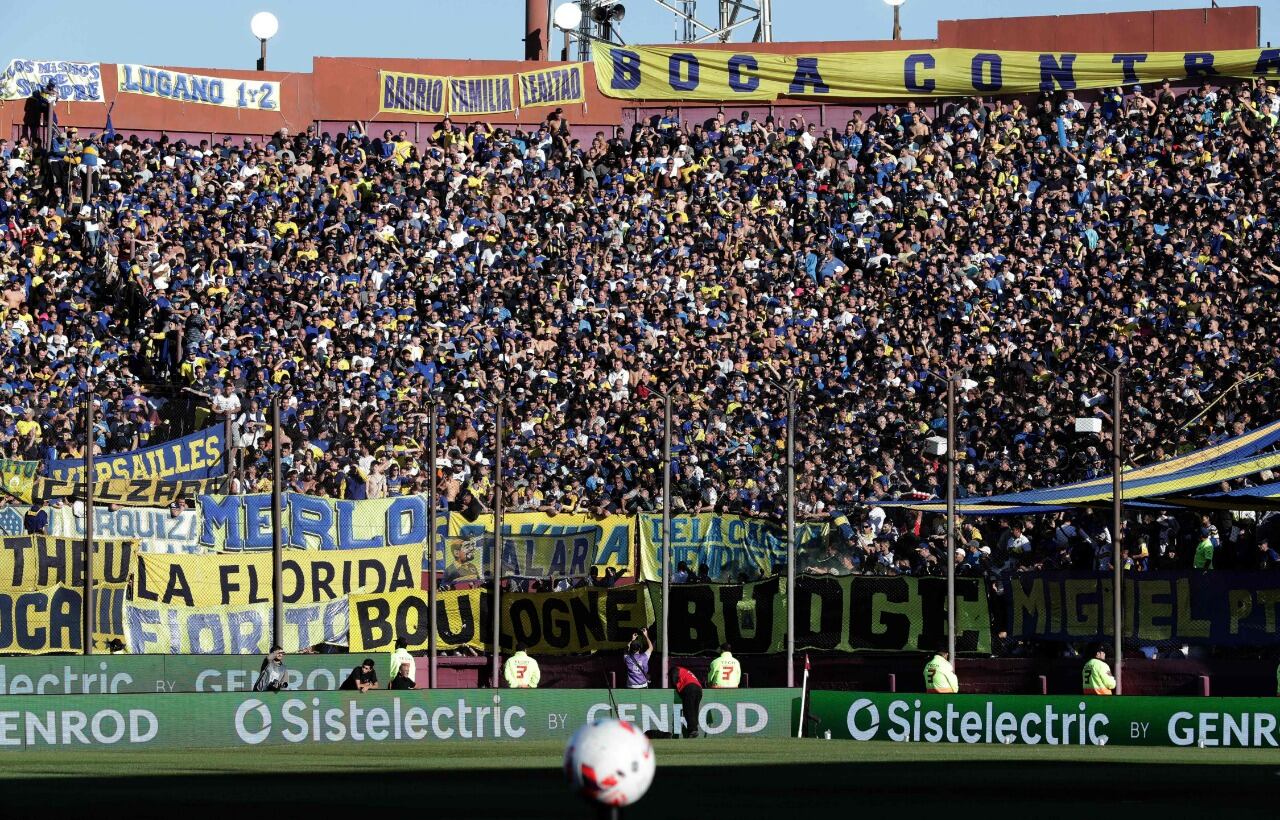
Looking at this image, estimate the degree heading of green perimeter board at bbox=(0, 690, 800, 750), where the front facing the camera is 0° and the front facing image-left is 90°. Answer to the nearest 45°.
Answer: approximately 0°

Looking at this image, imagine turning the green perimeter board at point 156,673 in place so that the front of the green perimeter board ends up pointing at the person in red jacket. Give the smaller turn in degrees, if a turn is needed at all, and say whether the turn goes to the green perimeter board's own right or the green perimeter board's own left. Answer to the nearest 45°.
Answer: approximately 45° to the green perimeter board's own left

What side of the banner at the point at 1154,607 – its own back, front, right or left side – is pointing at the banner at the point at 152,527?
right

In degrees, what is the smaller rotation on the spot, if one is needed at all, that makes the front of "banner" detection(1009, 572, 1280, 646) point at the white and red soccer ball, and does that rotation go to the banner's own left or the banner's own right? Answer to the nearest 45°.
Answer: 0° — it already faces it

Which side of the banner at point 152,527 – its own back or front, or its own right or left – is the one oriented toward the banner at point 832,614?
left

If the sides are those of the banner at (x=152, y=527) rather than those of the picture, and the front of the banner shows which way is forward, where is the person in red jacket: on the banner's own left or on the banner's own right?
on the banner's own left

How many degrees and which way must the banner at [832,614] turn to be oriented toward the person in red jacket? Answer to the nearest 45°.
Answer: approximately 45° to its right
